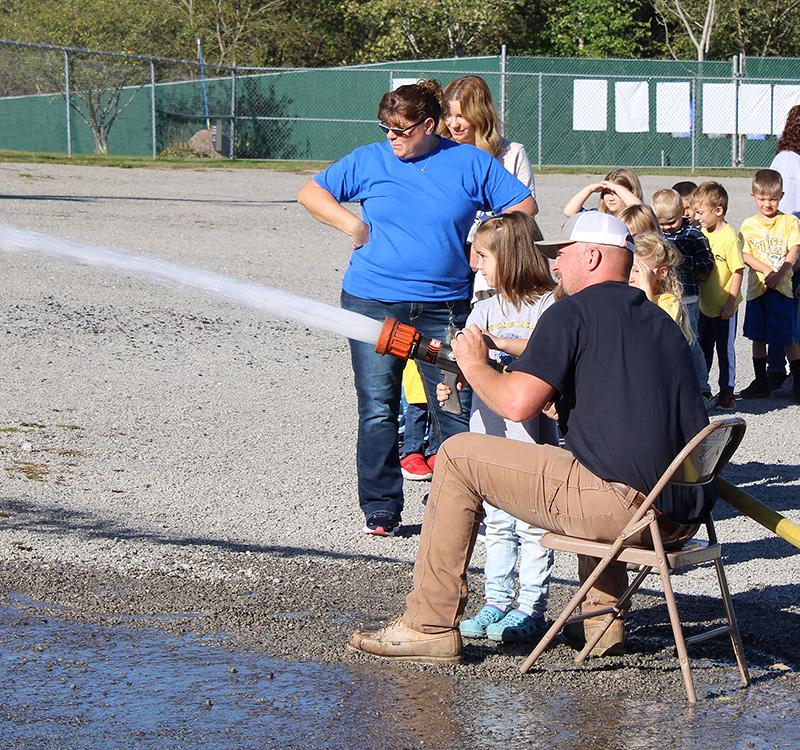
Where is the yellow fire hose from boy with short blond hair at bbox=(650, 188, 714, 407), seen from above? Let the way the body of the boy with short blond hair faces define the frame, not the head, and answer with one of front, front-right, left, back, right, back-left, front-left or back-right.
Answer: front-left

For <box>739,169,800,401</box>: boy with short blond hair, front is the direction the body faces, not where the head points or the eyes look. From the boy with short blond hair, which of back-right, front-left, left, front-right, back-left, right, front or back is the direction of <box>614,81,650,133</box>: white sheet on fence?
back

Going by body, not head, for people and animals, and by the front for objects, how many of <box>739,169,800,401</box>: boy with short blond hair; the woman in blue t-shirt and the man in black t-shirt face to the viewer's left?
1

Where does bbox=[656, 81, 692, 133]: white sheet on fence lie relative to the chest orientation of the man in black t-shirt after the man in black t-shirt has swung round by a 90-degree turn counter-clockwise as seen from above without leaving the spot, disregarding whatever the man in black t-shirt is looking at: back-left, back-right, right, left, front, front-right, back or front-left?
back

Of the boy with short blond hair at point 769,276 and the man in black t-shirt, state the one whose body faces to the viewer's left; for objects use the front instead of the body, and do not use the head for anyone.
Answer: the man in black t-shirt

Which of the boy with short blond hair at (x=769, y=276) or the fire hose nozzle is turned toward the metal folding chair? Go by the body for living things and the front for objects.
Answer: the boy with short blond hair

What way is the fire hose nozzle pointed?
to the viewer's left

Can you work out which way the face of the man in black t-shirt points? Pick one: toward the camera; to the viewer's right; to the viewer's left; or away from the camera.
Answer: to the viewer's left

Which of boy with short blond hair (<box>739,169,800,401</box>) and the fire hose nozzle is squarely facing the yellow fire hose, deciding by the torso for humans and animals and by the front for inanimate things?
the boy with short blond hair

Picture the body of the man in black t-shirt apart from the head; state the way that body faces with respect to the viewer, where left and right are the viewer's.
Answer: facing to the left of the viewer

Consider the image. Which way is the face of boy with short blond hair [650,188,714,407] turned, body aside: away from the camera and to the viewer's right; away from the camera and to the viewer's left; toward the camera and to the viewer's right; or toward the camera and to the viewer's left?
toward the camera and to the viewer's left

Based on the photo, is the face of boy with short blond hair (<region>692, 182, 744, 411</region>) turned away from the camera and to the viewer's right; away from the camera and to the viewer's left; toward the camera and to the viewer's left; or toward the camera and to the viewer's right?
toward the camera and to the viewer's left
